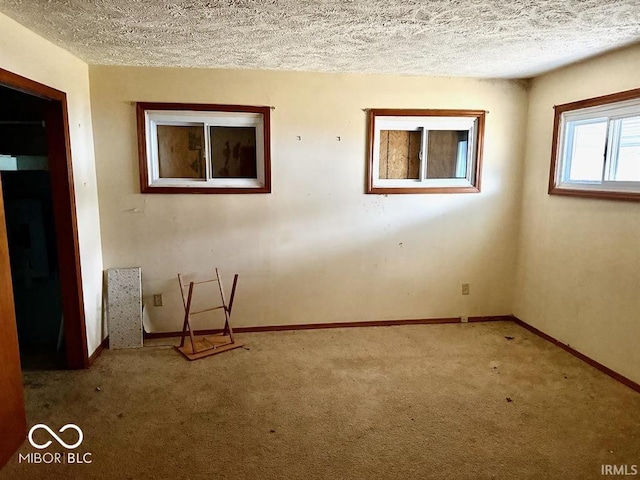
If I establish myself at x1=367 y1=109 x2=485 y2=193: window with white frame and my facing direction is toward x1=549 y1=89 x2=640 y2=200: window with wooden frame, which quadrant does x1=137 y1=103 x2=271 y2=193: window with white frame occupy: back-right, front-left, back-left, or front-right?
back-right

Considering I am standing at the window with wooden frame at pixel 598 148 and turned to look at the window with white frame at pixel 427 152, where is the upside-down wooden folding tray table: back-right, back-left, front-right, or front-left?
front-left

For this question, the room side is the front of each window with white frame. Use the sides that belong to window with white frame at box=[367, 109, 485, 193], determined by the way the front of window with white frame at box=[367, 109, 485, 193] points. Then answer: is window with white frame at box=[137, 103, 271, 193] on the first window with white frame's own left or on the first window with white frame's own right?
on the first window with white frame's own right

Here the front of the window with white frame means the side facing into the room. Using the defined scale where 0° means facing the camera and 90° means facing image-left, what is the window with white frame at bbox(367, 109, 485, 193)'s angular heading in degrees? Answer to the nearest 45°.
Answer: approximately 0°

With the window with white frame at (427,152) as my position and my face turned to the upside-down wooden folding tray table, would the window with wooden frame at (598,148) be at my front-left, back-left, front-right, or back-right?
back-left

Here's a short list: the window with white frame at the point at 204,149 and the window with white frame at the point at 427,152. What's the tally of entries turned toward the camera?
2

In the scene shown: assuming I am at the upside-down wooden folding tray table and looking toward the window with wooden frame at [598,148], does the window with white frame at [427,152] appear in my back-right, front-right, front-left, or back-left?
front-left

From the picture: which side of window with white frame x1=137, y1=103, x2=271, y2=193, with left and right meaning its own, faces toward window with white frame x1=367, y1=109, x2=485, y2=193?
left

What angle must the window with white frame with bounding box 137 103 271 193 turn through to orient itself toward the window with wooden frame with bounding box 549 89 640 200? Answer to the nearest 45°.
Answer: approximately 45° to its left

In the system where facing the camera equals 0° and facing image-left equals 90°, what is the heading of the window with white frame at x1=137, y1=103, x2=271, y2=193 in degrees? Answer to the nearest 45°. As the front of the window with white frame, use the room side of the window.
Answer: approximately 0°

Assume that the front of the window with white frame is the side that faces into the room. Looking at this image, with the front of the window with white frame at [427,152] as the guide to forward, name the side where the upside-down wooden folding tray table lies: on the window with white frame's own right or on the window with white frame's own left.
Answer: on the window with white frame's own right
